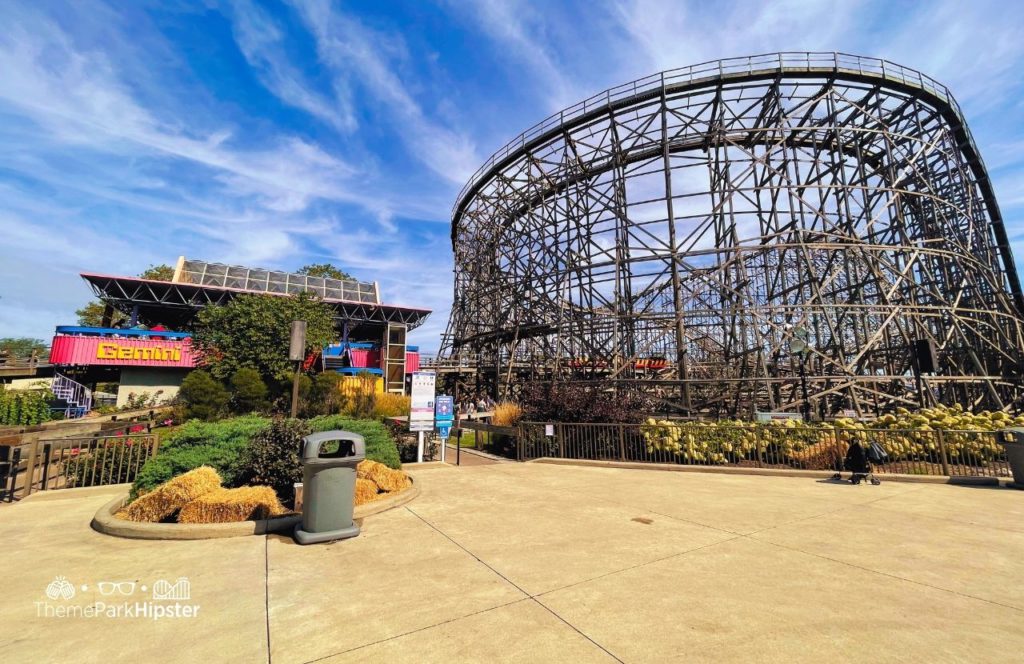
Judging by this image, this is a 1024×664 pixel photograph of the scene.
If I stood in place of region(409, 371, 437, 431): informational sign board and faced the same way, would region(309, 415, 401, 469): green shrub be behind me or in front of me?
in front

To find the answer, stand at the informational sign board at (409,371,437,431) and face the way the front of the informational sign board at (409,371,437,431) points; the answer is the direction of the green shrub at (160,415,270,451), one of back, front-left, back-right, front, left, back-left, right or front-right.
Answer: front-right

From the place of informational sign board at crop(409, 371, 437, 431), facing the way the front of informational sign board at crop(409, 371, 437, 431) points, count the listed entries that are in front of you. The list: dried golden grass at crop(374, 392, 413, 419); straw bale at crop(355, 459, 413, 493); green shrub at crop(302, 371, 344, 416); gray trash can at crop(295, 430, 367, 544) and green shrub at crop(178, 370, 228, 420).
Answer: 2

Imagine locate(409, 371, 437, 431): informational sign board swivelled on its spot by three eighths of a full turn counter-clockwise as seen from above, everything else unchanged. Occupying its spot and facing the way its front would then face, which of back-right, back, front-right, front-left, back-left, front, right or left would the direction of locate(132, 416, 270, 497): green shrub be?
back

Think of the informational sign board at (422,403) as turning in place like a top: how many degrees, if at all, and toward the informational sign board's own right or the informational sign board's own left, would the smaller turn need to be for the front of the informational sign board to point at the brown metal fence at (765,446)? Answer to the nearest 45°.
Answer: approximately 90° to the informational sign board's own left

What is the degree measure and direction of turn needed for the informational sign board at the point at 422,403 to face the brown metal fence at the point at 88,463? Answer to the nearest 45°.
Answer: approximately 90° to its right

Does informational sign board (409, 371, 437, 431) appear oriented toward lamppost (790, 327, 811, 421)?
no

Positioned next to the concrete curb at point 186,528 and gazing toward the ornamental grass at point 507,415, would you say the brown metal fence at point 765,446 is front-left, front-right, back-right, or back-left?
front-right

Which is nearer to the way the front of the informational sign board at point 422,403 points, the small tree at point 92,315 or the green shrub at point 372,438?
the green shrub

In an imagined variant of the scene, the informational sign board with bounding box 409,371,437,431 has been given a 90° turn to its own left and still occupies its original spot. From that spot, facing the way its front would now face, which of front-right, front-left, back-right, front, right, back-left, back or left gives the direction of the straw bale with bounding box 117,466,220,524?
back-right

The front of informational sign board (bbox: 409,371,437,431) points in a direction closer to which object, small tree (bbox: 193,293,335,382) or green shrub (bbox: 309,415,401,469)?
the green shrub

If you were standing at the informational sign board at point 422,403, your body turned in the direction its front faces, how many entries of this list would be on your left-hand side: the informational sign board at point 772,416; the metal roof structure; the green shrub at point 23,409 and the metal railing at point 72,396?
1

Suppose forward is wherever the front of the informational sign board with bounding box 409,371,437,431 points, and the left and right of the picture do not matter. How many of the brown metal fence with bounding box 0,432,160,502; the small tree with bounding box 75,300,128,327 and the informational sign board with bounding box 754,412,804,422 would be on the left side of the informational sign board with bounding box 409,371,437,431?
1

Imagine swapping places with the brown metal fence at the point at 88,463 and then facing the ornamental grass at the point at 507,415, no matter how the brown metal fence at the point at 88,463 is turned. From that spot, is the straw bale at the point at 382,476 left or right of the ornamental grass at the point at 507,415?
right

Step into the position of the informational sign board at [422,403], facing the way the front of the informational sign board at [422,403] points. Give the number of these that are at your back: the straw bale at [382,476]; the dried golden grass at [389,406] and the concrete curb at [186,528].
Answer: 1

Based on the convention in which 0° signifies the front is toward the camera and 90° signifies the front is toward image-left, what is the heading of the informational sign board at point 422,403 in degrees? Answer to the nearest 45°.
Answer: approximately 0°

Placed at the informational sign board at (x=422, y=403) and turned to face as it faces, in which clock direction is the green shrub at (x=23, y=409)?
The green shrub is roughly at 4 o'clock from the informational sign board.

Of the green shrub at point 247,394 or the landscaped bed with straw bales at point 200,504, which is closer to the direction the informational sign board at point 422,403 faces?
the landscaped bed with straw bales
